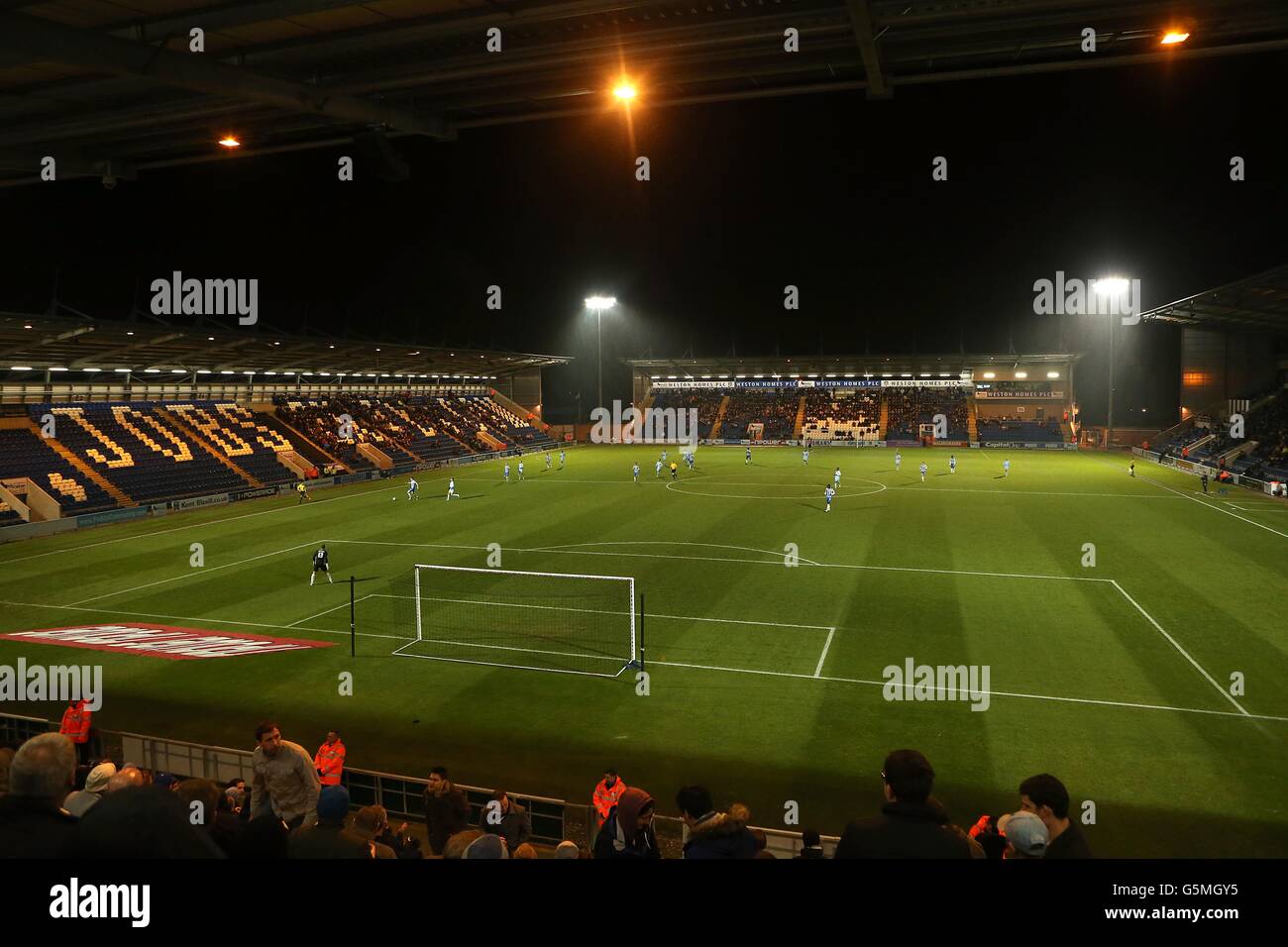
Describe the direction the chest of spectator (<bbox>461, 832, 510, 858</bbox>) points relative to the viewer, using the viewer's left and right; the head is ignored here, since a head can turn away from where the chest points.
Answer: facing away from the viewer

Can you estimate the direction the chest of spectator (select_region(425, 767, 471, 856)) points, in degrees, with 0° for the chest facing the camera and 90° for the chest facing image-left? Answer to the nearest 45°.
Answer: approximately 45°

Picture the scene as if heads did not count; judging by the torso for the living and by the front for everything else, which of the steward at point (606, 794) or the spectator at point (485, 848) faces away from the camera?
the spectator at point (485, 848)

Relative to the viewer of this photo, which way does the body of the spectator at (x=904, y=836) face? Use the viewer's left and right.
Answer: facing away from the viewer

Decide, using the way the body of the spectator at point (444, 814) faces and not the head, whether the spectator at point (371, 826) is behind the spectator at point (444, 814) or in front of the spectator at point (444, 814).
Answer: in front

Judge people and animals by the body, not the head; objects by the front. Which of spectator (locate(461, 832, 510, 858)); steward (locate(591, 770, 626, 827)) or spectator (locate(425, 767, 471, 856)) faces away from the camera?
spectator (locate(461, 832, 510, 858))

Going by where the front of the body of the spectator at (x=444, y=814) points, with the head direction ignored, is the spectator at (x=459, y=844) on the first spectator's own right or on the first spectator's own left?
on the first spectator's own left

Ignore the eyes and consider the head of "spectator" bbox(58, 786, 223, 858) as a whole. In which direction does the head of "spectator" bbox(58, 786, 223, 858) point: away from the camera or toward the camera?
away from the camera

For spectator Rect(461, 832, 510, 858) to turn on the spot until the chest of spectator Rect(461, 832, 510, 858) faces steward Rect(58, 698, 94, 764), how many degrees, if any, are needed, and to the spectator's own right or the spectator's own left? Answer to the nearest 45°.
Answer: approximately 45° to the spectator's own left

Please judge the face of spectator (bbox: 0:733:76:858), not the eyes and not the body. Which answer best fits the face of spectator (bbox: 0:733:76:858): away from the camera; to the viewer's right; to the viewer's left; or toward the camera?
away from the camera

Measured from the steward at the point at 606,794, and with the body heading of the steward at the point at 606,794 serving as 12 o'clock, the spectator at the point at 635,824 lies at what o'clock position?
the spectator at the point at 635,824 is roughly at 12 o'clock from the steward at the point at 606,794.

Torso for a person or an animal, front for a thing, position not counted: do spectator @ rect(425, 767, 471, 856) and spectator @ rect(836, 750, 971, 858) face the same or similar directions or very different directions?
very different directions

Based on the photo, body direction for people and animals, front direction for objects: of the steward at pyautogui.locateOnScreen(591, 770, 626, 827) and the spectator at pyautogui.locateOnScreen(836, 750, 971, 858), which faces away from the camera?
the spectator at pyautogui.locateOnScreen(836, 750, 971, 858)
